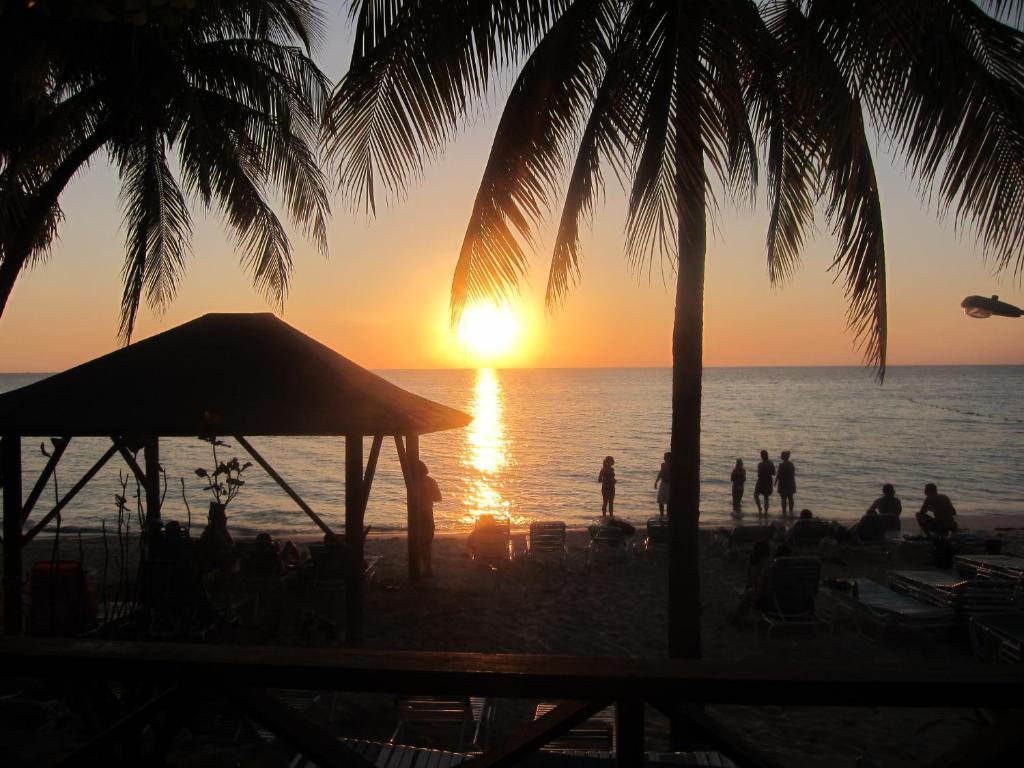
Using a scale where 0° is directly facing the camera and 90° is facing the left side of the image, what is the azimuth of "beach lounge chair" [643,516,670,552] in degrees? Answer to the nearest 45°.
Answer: approximately 180°

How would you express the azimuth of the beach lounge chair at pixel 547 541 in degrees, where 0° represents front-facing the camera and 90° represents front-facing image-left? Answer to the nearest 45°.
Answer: approximately 180°

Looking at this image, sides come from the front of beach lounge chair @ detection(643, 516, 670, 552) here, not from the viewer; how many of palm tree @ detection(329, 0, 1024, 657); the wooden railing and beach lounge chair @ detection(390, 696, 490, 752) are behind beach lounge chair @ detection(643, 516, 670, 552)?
3

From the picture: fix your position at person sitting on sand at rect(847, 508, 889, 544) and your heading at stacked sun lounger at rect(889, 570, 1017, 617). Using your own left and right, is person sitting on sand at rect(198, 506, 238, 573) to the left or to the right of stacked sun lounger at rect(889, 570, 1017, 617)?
right

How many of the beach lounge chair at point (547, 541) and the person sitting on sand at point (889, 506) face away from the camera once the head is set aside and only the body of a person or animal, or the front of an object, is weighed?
2

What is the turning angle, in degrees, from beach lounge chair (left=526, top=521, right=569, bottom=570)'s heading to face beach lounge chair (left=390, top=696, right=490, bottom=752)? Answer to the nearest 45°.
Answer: approximately 180°

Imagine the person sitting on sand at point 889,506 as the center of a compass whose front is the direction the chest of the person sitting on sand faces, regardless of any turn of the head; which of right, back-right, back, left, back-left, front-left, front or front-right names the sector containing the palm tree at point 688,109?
back

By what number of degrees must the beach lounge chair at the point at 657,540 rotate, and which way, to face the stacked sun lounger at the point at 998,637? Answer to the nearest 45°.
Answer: approximately 135° to its right

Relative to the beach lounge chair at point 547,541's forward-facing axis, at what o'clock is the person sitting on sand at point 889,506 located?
The person sitting on sand is roughly at 2 o'clock from the beach lounge chair.

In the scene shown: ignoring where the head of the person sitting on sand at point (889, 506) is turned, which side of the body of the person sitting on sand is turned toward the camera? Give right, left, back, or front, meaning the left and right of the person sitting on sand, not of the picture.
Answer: back

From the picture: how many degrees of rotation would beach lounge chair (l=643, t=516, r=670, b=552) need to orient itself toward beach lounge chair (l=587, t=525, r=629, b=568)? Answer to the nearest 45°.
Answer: approximately 90° to its left

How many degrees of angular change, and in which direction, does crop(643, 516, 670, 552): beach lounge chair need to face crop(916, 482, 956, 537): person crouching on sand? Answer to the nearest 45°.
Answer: approximately 90° to its right

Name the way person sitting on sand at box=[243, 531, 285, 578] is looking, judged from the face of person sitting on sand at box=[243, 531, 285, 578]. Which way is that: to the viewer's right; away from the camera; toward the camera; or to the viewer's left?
away from the camera
